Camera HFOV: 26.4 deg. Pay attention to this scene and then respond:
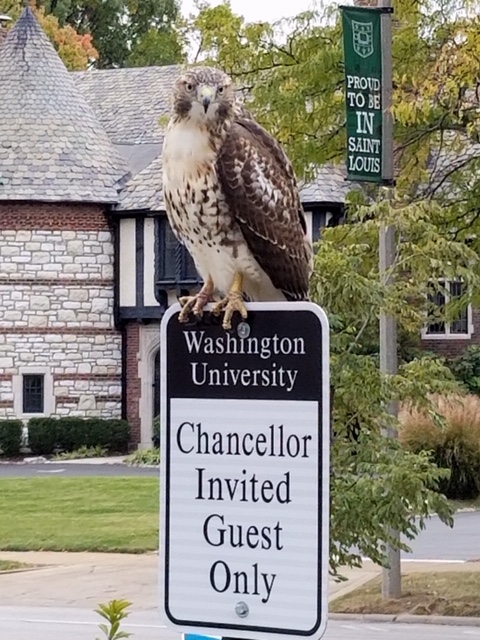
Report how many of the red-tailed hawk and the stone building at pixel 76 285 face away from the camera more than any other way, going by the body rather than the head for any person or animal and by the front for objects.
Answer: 0

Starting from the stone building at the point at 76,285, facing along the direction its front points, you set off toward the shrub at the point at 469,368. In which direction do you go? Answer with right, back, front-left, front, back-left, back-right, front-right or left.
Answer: left

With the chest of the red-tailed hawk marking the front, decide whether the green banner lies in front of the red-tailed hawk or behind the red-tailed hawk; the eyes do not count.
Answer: behind

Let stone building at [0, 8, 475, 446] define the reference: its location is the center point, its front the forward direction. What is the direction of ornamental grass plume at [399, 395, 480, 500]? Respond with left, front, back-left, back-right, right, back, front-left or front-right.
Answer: front-left

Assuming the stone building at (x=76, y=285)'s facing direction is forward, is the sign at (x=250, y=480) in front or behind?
in front

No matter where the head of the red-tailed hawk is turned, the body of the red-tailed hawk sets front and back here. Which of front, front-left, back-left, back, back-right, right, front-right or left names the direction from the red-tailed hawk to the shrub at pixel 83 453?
back-right

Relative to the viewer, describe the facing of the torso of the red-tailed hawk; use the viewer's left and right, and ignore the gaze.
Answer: facing the viewer and to the left of the viewer
